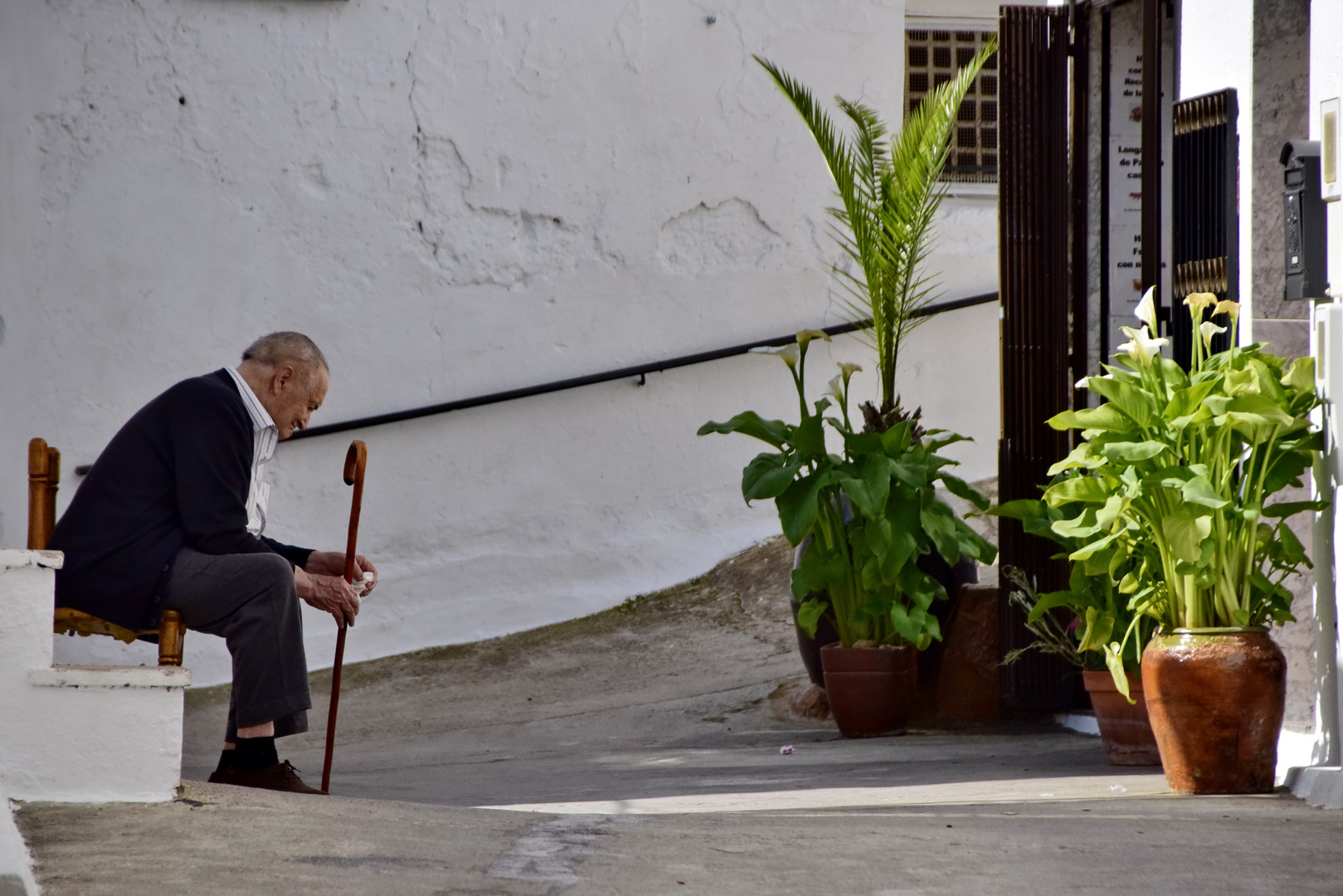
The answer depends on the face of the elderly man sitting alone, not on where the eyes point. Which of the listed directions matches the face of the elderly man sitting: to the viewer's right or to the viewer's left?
to the viewer's right

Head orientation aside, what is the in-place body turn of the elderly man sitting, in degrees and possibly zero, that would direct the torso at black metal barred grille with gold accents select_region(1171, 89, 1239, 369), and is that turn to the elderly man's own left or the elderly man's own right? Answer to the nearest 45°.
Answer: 0° — they already face it

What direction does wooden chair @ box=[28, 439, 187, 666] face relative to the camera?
to the viewer's right

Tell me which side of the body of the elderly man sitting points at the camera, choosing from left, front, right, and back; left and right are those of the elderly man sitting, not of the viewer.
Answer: right

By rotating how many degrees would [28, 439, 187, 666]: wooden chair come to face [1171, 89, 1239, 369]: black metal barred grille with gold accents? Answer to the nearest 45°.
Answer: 0° — it already faces it

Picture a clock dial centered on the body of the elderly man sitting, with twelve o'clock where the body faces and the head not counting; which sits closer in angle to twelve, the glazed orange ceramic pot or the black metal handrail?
the glazed orange ceramic pot

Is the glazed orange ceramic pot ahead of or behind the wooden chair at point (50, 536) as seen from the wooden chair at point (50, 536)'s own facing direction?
ahead
